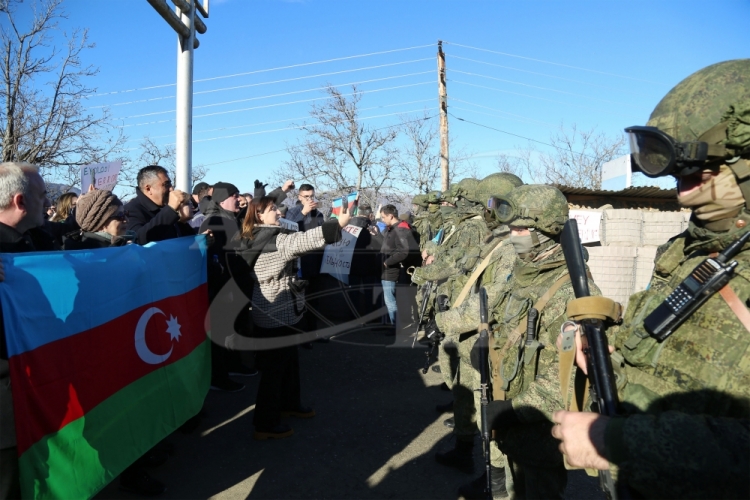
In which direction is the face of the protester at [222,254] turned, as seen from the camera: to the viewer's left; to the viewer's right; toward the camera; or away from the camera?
to the viewer's right

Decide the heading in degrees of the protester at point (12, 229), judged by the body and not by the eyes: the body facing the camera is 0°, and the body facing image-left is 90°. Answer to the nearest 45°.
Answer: approximately 270°

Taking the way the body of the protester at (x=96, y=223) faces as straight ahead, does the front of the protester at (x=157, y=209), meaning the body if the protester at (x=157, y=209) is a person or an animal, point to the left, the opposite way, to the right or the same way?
the same way

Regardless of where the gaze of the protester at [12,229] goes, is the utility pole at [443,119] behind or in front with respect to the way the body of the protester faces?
in front

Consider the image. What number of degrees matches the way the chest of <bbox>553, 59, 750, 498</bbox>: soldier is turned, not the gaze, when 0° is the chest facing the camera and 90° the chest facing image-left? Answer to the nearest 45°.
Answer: approximately 90°

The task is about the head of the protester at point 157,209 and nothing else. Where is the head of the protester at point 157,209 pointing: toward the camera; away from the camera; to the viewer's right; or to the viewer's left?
to the viewer's right

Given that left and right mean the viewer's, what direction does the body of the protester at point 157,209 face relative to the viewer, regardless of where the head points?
facing to the right of the viewer

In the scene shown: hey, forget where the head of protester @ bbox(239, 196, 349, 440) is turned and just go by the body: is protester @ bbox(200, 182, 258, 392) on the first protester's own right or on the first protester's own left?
on the first protester's own left

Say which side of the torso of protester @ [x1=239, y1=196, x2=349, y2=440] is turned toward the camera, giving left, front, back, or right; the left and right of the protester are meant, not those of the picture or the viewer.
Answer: right

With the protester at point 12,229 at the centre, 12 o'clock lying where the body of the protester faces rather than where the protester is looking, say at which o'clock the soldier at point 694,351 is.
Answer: The soldier is roughly at 2 o'clock from the protester.

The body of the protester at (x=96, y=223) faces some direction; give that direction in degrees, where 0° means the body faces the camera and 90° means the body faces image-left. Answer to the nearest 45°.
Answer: approximately 270°

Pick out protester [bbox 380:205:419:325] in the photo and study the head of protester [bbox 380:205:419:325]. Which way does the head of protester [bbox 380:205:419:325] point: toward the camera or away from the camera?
toward the camera

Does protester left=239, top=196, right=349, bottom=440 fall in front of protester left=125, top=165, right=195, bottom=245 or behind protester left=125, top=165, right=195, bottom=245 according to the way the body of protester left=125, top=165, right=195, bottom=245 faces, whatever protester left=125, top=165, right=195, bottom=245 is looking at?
in front

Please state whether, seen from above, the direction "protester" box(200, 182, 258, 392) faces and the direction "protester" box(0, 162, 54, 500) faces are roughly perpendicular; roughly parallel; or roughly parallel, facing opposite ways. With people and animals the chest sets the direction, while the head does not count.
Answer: roughly parallel
